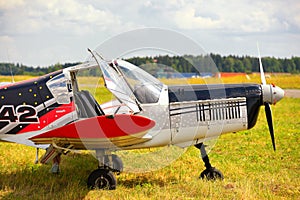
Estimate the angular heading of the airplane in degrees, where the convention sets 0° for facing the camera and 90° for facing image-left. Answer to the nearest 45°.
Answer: approximately 270°
